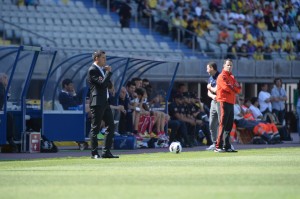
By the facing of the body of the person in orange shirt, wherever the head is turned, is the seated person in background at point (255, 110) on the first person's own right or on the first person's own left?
on the first person's own left

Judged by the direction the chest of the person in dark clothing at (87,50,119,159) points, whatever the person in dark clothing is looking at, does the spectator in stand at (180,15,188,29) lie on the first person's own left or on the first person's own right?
on the first person's own left

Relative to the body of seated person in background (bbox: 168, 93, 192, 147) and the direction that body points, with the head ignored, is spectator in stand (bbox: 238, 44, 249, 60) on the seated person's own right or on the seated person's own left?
on the seated person's own left

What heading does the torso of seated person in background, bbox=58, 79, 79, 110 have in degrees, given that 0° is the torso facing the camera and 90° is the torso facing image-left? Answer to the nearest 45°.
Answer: approximately 315°

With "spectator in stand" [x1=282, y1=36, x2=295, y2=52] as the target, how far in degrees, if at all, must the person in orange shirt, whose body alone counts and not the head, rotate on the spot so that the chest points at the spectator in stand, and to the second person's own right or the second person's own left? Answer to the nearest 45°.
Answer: approximately 135° to the second person's own left
